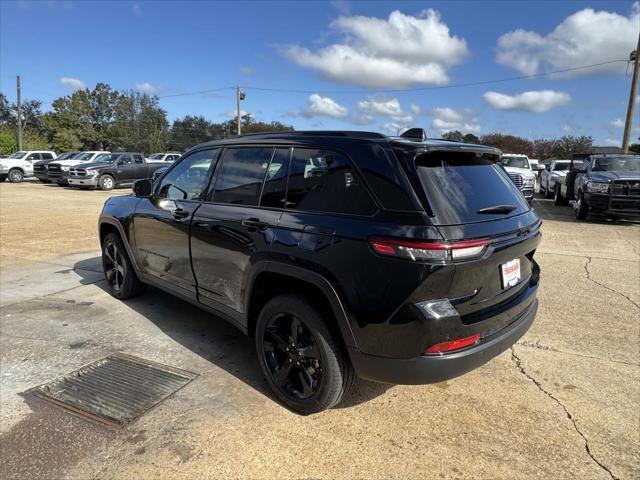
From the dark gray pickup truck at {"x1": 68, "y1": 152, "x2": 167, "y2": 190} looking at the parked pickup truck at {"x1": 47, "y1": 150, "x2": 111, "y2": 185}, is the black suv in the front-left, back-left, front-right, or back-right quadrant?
back-left

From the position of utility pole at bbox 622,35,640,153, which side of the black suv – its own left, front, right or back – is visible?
right

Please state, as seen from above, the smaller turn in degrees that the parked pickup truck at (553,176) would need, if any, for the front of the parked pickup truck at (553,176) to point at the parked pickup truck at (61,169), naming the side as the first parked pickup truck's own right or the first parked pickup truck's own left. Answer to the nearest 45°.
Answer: approximately 45° to the first parked pickup truck's own right

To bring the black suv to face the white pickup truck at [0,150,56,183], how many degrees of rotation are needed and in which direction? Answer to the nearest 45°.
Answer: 0° — it already faces it

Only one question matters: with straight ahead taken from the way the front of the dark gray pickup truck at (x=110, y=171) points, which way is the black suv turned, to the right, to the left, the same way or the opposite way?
to the right

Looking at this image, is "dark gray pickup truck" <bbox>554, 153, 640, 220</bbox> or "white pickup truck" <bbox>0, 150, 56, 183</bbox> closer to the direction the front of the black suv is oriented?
the white pickup truck

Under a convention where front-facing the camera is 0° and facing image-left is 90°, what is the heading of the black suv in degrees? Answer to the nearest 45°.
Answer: approximately 135°
